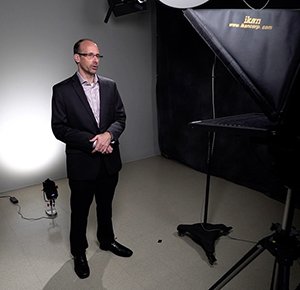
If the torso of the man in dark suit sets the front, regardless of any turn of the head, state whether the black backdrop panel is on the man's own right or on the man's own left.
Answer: on the man's own left

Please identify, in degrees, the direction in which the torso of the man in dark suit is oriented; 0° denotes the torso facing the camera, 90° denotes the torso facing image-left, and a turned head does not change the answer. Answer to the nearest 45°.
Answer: approximately 315°

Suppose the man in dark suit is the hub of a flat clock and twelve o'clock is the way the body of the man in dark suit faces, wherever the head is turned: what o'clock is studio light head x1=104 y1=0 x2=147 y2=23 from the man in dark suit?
The studio light head is roughly at 8 o'clock from the man in dark suit.

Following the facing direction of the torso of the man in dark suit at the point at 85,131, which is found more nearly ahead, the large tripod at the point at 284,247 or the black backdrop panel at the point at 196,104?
the large tripod
